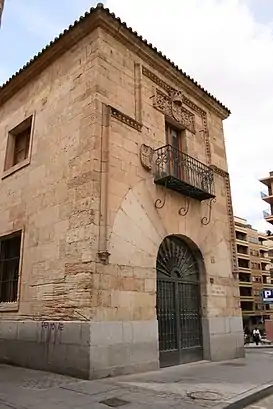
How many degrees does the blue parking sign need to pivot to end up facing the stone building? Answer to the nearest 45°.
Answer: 0° — it already faces it

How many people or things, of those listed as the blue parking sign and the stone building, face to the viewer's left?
0

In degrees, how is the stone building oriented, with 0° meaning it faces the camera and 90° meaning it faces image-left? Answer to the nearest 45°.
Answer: approximately 315°

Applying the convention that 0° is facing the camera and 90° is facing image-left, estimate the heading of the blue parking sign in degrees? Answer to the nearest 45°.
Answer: approximately 0°

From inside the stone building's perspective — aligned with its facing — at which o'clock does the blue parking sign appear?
The blue parking sign is roughly at 9 o'clock from the stone building.
